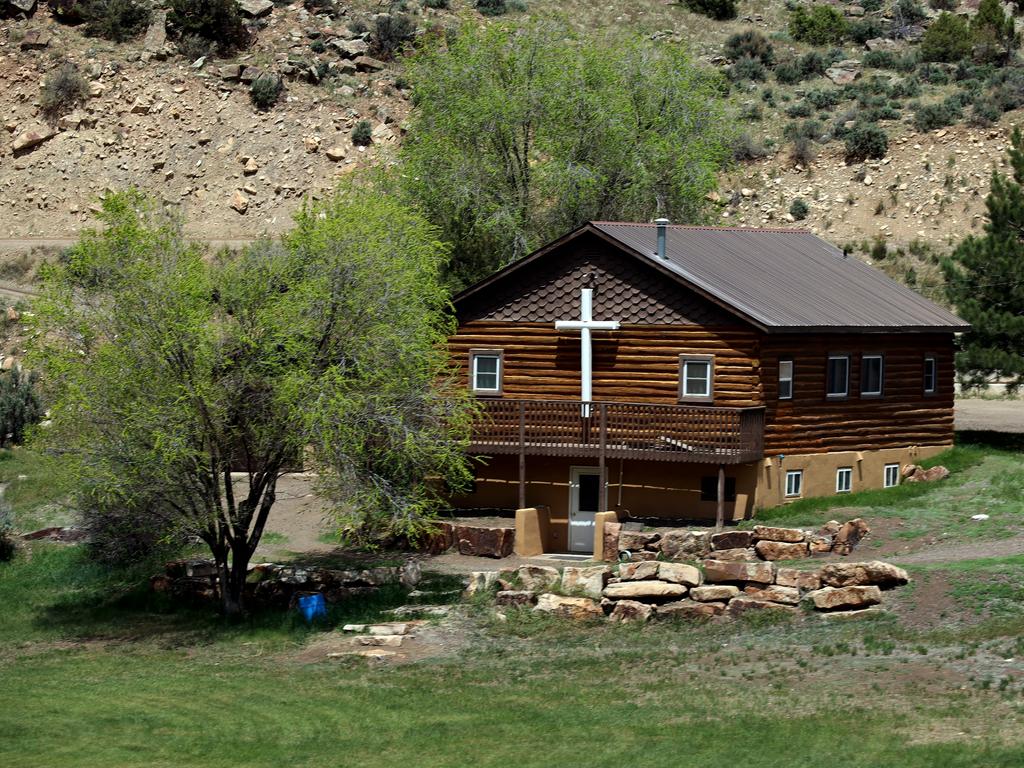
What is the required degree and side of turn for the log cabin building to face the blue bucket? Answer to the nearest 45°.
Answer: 0° — it already faces it

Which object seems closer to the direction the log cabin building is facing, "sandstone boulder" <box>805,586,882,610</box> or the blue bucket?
the blue bucket

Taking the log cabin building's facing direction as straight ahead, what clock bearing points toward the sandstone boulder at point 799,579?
The sandstone boulder is roughly at 10 o'clock from the log cabin building.

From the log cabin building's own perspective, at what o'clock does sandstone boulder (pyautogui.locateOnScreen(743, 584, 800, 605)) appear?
The sandstone boulder is roughly at 10 o'clock from the log cabin building.

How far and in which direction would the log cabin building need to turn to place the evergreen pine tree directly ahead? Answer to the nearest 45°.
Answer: approximately 180°

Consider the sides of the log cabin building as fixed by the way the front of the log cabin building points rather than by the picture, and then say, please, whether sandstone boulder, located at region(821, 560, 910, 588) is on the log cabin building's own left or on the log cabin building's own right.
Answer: on the log cabin building's own left

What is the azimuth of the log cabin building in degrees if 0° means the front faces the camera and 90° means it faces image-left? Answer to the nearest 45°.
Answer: approximately 45°

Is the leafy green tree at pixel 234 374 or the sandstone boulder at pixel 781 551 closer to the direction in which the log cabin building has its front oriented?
the leafy green tree

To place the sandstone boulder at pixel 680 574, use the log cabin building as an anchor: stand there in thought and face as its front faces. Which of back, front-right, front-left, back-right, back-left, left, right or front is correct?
front-left

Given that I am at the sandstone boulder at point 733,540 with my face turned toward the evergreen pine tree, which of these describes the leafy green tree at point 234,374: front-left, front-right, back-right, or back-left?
back-left
